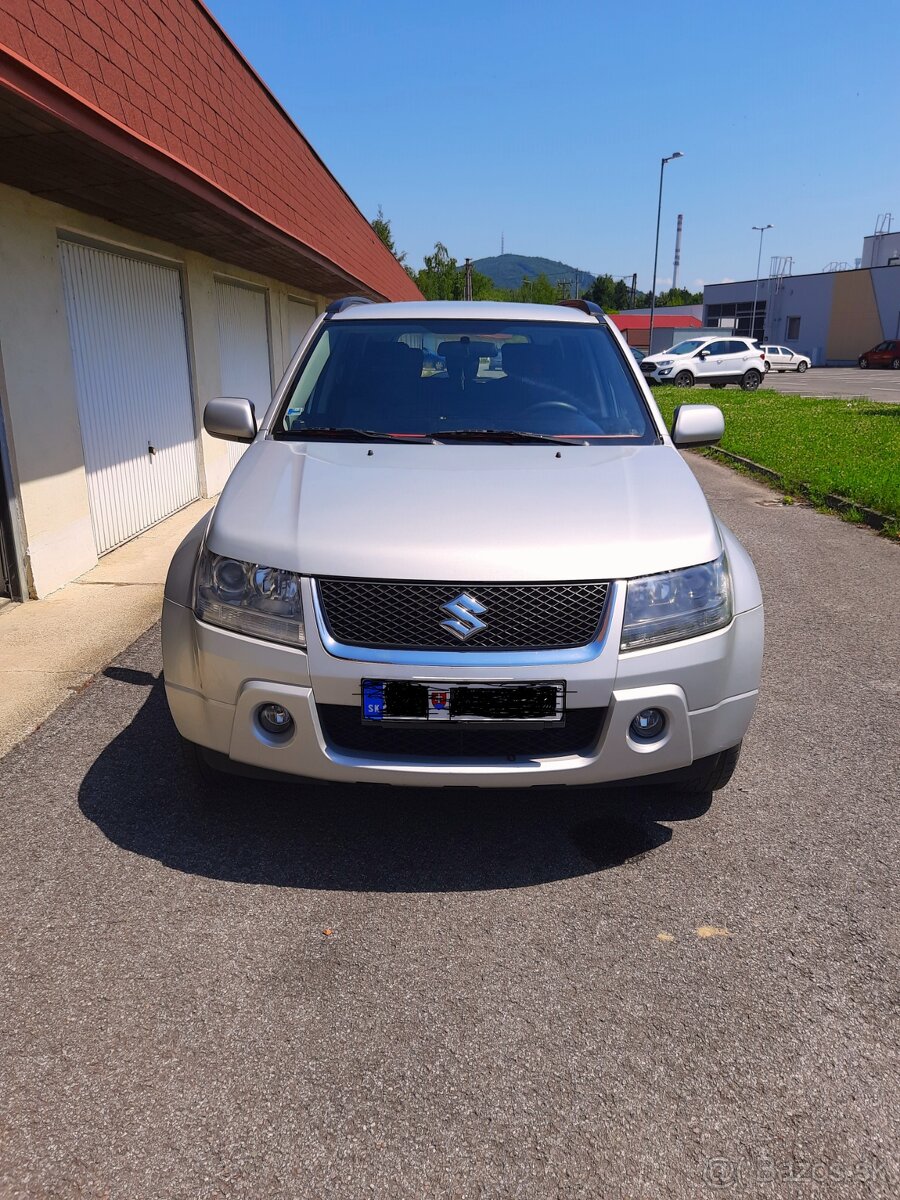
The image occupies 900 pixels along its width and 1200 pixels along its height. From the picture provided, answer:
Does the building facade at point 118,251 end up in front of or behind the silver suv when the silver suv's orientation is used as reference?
behind

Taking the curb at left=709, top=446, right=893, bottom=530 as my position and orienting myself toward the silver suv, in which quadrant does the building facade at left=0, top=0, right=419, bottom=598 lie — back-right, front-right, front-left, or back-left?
front-right

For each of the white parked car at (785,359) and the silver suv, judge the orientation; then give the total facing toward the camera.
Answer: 1

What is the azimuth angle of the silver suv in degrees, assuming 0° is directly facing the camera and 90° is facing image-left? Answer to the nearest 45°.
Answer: approximately 0°

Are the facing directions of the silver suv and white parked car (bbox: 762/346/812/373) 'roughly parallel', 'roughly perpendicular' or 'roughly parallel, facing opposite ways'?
roughly perpendicular

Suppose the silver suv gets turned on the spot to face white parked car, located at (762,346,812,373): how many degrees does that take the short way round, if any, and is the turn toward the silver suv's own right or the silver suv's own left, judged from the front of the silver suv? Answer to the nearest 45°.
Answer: approximately 180°

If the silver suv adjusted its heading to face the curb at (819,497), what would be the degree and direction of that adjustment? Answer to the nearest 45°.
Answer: approximately 135° to its left

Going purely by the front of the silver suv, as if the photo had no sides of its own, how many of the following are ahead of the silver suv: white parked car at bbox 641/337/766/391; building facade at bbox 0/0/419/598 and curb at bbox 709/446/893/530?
0

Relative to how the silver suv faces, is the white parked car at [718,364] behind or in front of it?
behind
